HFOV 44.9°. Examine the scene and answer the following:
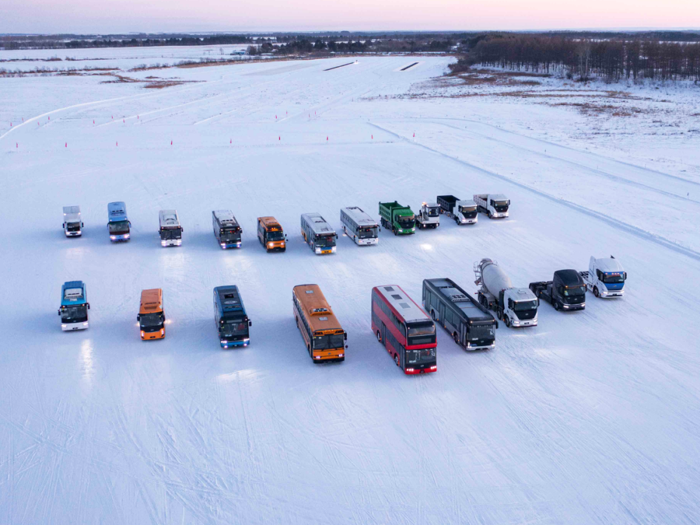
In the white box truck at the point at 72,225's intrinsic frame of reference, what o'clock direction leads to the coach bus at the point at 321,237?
The coach bus is roughly at 10 o'clock from the white box truck.

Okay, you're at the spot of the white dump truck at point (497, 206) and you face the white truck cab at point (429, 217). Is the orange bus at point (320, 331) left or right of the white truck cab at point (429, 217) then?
left

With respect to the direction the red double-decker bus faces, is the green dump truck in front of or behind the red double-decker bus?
behind

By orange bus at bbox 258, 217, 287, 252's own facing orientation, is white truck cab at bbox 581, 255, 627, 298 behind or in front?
in front

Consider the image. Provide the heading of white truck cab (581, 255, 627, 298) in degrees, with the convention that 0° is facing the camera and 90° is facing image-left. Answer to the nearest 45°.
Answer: approximately 315°

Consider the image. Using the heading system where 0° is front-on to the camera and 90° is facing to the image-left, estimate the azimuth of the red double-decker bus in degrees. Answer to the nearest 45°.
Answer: approximately 315°

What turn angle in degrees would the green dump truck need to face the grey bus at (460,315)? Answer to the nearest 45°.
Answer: approximately 45° to its right

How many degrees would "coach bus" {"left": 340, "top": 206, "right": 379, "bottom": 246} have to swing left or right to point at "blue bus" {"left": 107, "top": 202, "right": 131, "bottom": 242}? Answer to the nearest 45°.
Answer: approximately 135° to its right
